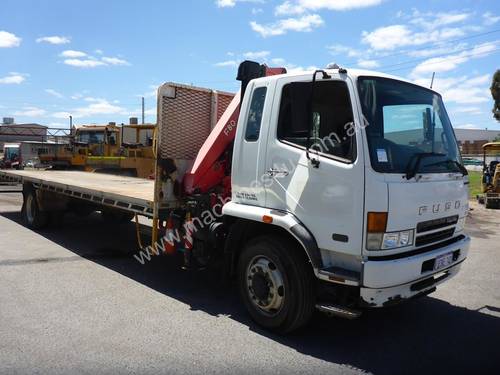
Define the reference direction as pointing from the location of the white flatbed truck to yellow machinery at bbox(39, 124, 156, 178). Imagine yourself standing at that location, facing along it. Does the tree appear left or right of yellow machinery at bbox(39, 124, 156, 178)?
right

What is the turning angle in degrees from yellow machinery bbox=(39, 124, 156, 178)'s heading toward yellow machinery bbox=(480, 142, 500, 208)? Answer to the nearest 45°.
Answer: approximately 135° to its left

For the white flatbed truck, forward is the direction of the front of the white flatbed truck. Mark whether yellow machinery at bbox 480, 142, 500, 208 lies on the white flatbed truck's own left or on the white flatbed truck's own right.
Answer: on the white flatbed truck's own left

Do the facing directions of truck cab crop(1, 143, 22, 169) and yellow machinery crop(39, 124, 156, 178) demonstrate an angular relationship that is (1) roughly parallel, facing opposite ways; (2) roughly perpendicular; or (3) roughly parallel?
roughly perpendicular

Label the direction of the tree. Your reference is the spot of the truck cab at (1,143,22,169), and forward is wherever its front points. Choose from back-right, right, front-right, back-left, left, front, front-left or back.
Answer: left

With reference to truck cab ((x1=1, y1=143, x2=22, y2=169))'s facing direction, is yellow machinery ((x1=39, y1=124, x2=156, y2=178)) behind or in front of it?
in front

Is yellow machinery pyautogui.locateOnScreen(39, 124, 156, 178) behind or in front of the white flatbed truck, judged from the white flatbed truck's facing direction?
behind

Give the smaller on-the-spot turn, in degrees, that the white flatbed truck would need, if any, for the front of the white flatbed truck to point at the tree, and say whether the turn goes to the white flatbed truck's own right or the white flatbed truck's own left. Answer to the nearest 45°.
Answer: approximately 90° to the white flatbed truck's own left

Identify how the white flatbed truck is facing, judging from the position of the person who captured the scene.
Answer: facing the viewer and to the right of the viewer

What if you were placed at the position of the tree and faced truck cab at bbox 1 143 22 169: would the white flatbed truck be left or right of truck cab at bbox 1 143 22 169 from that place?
left

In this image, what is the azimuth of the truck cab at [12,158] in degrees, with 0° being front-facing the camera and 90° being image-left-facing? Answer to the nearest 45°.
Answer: approximately 0°

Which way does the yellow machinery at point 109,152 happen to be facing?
to the viewer's left

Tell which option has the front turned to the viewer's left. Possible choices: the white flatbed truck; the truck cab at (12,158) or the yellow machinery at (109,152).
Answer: the yellow machinery
